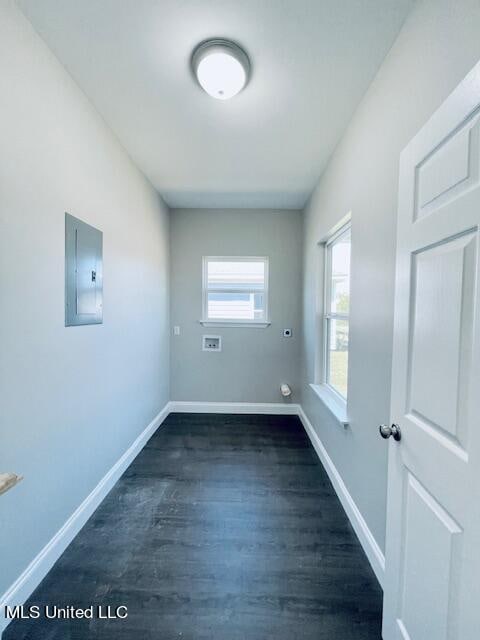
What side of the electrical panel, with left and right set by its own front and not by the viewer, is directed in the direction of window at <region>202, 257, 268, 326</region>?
left

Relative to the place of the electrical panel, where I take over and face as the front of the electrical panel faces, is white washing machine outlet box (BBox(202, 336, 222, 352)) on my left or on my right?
on my left

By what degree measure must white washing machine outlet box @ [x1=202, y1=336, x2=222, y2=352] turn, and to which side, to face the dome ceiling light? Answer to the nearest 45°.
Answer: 0° — it already faces it

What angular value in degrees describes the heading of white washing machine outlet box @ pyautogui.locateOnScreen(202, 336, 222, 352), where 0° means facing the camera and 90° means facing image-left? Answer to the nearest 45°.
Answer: approximately 0°

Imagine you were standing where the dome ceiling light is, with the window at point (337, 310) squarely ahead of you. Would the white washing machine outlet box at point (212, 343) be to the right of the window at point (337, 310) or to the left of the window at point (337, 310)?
left

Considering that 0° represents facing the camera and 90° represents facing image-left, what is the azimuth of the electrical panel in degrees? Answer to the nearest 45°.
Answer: approximately 315°

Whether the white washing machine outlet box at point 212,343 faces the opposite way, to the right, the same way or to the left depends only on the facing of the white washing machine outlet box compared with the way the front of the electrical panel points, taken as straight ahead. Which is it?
to the right

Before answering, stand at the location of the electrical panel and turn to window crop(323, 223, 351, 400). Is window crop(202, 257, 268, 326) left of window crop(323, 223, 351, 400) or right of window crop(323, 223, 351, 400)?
left
